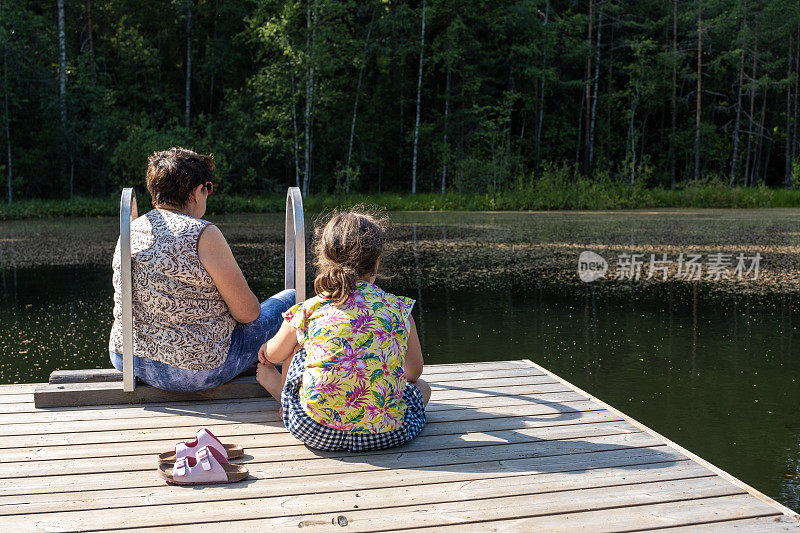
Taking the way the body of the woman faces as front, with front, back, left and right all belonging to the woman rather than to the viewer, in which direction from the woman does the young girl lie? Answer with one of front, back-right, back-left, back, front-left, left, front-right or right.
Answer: right

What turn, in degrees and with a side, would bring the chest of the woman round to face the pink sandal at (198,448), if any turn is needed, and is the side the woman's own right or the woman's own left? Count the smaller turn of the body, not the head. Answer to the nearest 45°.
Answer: approximately 135° to the woman's own right

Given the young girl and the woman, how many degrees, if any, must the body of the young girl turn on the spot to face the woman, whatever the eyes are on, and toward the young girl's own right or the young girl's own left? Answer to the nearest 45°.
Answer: approximately 45° to the young girl's own left

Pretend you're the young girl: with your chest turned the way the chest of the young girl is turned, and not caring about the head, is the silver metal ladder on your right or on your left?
on your left

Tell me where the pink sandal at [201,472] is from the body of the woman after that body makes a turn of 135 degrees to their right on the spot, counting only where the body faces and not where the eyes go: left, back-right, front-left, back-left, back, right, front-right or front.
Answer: front

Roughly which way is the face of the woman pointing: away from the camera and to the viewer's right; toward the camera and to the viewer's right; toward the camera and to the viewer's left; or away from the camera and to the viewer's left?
away from the camera and to the viewer's right

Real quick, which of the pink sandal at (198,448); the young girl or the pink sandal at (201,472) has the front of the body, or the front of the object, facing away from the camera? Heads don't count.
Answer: the young girl

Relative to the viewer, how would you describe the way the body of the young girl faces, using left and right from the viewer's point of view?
facing away from the viewer
